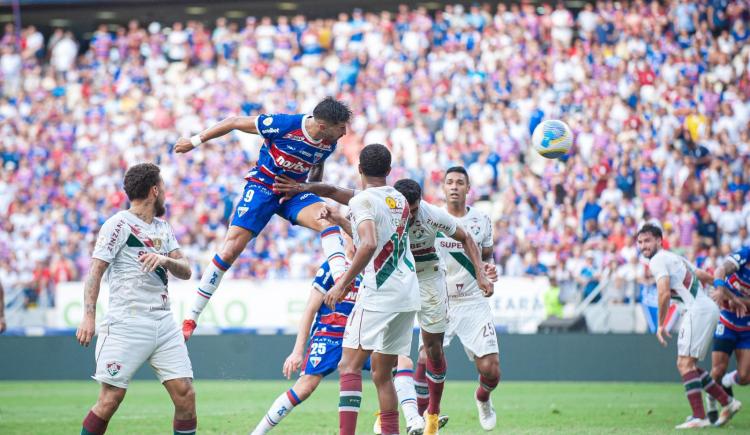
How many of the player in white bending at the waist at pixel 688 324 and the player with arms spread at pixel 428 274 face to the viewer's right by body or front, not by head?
0

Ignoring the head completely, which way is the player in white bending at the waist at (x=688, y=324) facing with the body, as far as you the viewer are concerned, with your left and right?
facing the viewer and to the left of the viewer

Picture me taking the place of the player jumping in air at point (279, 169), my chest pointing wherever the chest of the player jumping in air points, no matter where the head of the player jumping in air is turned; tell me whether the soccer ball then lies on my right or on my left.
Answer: on my left

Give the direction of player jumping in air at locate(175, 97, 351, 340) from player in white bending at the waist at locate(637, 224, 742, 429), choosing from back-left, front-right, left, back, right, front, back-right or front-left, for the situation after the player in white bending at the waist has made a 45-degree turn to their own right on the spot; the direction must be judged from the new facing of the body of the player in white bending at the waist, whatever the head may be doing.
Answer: front-left

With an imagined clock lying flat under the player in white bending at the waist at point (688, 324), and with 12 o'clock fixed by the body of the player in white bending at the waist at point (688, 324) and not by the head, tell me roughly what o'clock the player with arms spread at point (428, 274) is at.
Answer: the player with arms spread at point (428, 274) is roughly at 12 o'clock from the player in white bending at the waist at point (688, 324).

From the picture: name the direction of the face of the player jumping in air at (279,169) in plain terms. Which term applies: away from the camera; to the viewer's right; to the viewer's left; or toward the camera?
to the viewer's right
